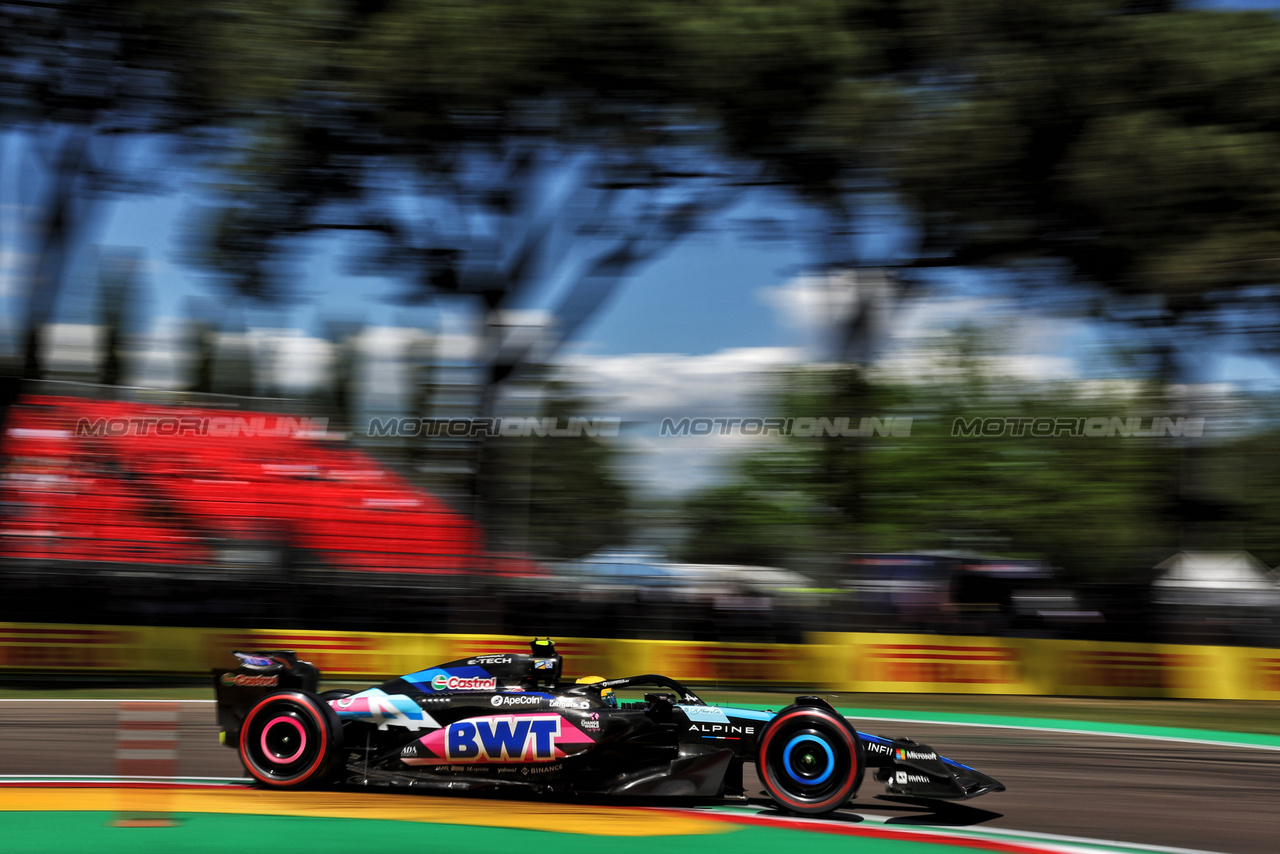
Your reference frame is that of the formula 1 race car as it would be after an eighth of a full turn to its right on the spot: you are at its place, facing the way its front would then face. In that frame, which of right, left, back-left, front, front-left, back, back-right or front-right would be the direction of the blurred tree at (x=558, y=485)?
back-left

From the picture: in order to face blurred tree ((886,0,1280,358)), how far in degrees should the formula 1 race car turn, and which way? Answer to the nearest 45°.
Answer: approximately 45° to its left

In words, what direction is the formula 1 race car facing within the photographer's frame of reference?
facing to the right of the viewer

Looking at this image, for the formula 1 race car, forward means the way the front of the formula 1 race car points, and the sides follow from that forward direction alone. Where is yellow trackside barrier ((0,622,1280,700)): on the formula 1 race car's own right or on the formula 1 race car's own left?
on the formula 1 race car's own left

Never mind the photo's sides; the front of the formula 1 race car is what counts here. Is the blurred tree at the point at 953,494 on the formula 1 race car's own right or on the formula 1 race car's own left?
on the formula 1 race car's own left
